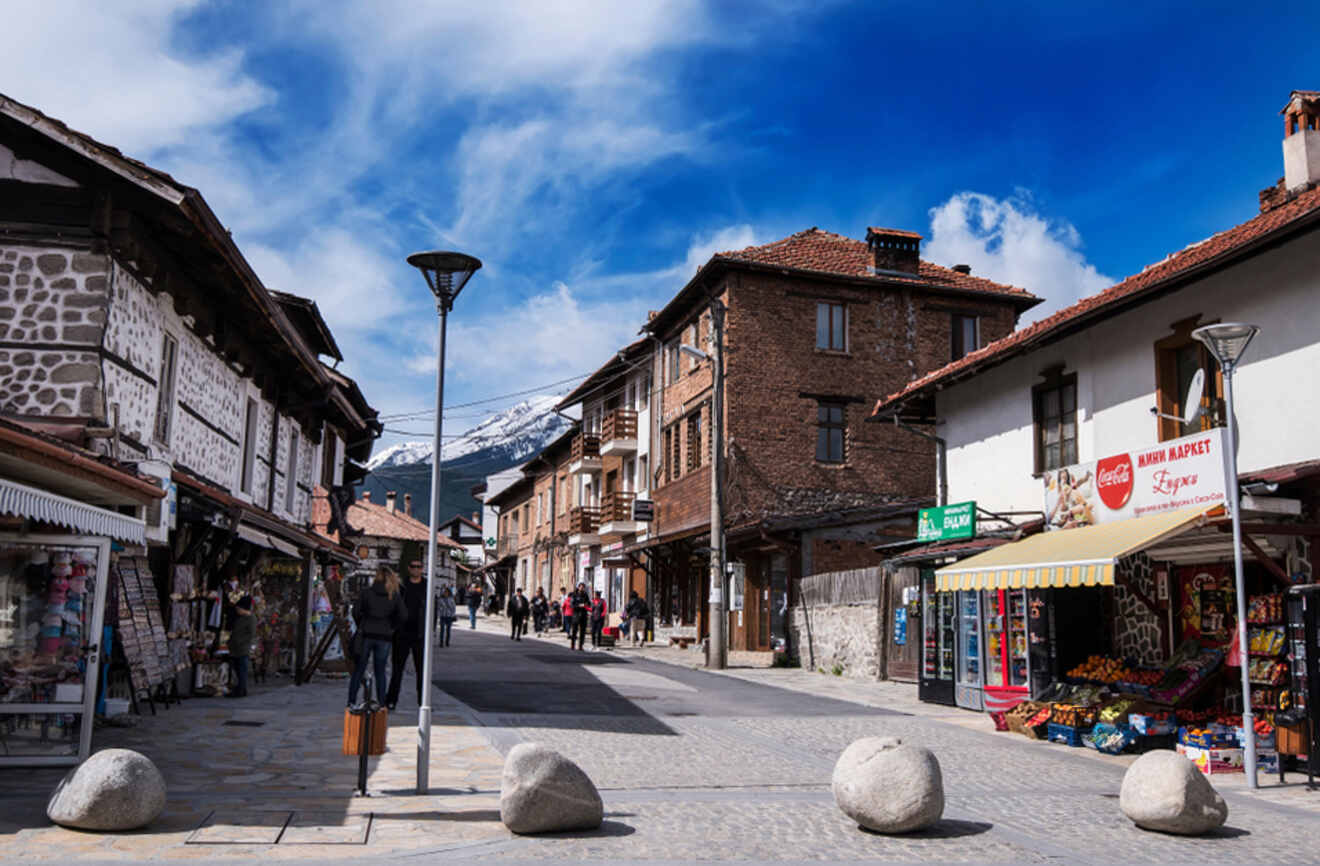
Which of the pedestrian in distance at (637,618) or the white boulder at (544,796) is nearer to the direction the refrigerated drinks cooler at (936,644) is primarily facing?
the white boulder

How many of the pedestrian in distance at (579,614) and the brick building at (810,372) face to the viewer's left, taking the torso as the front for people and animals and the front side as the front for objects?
1

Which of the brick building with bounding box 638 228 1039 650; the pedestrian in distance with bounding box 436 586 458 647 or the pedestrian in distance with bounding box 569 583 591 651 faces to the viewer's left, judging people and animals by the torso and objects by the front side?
the brick building

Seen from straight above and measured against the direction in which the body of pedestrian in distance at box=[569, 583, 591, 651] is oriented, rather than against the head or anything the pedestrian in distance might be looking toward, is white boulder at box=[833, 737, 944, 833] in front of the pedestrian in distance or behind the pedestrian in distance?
in front

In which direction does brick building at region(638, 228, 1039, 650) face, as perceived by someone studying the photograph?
facing to the left of the viewer

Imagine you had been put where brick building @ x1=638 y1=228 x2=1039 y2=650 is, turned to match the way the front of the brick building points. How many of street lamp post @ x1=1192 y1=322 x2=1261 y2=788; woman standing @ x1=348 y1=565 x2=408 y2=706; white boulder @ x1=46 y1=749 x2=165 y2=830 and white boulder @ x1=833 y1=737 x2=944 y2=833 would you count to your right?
0

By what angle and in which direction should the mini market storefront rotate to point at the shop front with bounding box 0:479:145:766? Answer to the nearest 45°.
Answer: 0° — it already faces it

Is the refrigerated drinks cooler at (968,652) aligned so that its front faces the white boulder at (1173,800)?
no

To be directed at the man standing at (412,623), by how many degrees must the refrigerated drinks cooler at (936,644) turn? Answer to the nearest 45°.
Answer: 0° — it already faces them

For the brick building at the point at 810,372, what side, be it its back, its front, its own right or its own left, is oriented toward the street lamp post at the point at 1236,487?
left

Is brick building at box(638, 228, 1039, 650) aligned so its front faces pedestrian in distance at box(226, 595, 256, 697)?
no

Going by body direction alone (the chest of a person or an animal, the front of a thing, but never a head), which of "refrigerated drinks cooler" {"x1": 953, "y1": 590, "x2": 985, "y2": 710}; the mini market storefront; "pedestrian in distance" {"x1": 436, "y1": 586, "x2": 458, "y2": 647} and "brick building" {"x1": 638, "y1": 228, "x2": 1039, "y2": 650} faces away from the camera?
the pedestrian in distance

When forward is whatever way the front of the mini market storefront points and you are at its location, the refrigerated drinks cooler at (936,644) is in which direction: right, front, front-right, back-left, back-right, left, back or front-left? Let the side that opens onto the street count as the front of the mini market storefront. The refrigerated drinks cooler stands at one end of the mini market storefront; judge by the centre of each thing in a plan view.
right

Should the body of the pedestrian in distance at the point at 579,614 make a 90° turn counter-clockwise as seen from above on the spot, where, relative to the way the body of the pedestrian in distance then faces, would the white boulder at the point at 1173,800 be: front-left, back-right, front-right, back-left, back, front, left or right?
right

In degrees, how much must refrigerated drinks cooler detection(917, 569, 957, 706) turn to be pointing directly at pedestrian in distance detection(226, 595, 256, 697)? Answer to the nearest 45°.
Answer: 0° — it already faces them

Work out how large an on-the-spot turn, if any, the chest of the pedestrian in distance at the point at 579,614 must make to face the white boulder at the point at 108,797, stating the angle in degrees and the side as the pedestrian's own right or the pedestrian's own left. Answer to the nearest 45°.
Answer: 0° — they already face it

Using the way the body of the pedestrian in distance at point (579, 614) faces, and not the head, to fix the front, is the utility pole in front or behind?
in front
